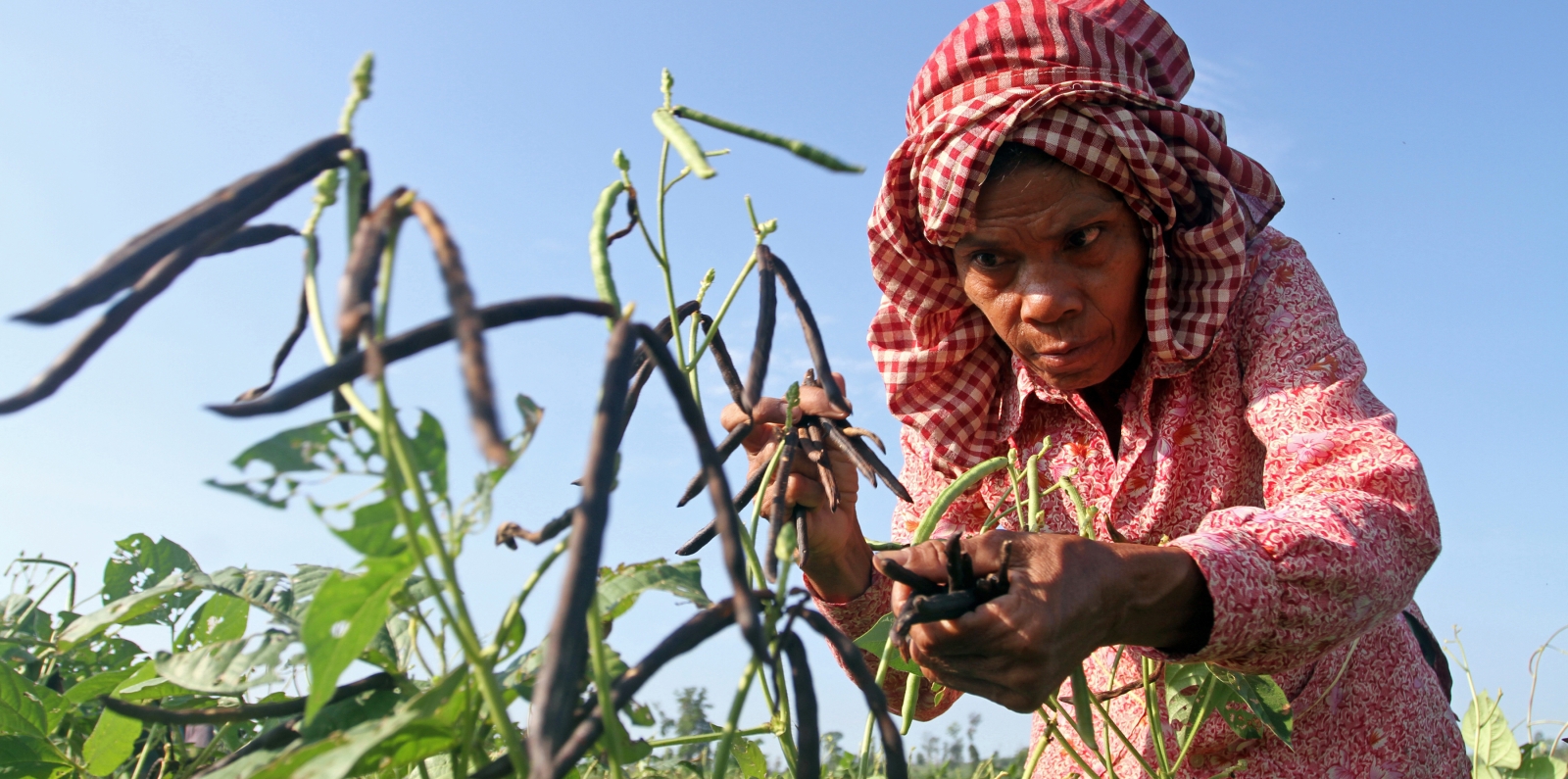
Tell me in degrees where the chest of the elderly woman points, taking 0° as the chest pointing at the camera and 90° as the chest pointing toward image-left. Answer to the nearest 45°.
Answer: approximately 45°
